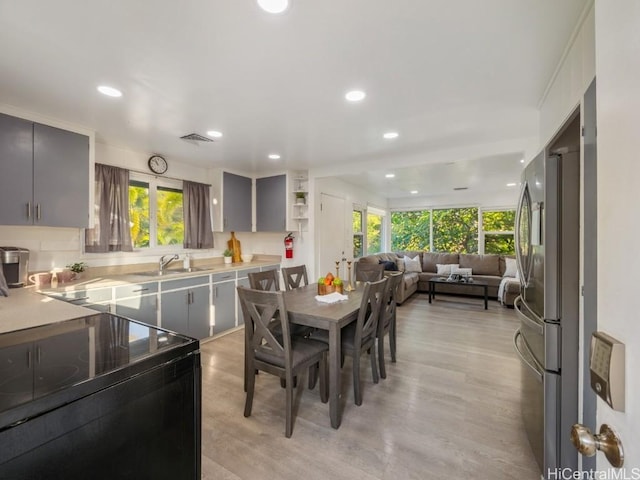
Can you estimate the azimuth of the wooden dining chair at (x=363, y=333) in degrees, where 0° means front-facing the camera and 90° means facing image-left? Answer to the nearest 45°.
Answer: approximately 135°

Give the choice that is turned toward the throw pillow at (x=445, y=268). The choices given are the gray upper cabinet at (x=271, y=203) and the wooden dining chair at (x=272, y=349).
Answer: the wooden dining chair

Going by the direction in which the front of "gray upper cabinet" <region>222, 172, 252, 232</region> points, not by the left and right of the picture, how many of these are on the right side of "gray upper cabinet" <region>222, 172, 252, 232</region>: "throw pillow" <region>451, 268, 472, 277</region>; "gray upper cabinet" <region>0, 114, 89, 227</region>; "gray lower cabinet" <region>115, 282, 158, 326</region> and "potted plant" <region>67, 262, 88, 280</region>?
3

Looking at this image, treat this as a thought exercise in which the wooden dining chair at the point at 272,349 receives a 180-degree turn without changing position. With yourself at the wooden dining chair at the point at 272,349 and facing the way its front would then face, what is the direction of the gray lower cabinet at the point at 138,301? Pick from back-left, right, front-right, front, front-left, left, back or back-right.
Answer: right

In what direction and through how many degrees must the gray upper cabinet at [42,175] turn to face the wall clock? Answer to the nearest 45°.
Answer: approximately 90° to its left

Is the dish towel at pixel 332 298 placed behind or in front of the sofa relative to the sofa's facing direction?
in front

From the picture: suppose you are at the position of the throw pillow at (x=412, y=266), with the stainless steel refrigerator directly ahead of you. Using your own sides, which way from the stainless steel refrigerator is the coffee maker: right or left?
right

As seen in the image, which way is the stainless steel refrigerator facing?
to the viewer's left

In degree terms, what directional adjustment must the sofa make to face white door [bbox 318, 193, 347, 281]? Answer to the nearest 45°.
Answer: approximately 45° to its right

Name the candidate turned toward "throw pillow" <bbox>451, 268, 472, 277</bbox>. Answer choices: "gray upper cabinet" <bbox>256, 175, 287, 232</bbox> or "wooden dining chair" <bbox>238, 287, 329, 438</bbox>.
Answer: the wooden dining chair

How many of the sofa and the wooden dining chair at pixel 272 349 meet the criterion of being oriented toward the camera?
1

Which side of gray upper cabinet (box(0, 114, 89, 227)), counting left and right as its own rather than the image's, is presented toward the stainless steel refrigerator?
front

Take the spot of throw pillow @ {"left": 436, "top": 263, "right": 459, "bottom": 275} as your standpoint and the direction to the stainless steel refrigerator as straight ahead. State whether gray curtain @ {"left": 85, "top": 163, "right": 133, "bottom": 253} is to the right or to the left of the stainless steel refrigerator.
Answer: right

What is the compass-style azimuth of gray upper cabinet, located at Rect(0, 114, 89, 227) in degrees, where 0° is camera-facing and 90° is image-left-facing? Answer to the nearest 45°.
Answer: approximately 315°

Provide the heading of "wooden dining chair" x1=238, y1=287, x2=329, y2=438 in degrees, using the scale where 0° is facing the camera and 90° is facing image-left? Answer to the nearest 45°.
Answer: approximately 225°
